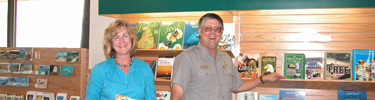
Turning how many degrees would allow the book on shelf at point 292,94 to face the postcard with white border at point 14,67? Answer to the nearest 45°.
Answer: approximately 90° to its right

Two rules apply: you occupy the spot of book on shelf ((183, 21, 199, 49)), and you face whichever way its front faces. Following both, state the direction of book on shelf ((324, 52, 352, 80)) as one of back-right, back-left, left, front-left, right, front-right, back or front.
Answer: left

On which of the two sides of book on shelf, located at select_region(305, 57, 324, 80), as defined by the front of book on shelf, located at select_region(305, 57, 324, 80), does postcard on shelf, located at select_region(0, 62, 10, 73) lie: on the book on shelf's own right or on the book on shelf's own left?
on the book on shelf's own right

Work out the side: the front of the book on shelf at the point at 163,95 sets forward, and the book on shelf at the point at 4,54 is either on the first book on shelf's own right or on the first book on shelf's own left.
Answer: on the first book on shelf's own right

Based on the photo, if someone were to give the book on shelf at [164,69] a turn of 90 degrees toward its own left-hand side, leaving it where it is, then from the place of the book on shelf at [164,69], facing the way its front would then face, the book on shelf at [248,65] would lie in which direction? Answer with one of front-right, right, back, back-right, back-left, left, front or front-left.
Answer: front

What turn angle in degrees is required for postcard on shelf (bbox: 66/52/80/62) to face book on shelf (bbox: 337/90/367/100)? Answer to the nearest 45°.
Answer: approximately 45° to its left

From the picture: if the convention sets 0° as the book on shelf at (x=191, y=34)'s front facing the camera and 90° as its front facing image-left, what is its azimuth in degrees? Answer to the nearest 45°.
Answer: approximately 0°

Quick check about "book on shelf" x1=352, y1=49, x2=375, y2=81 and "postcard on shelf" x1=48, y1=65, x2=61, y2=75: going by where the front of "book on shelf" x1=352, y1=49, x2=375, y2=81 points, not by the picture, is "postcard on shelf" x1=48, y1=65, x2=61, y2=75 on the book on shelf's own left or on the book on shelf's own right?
on the book on shelf's own right
